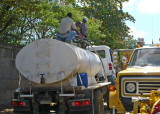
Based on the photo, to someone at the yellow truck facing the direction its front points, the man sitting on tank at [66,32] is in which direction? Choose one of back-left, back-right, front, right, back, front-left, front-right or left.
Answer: back-right

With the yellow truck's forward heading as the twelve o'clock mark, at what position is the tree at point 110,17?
The tree is roughly at 6 o'clock from the yellow truck.

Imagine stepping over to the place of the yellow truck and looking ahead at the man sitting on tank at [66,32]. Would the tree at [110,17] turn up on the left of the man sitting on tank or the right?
right

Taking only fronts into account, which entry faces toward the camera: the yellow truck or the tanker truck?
the yellow truck

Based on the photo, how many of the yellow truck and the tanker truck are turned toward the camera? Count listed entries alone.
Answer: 1

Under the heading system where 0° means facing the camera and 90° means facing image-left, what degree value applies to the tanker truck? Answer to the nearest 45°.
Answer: approximately 225°

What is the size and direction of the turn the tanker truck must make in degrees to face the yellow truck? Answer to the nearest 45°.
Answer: approximately 90° to its right

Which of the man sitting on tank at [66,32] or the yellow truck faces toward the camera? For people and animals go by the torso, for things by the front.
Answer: the yellow truck

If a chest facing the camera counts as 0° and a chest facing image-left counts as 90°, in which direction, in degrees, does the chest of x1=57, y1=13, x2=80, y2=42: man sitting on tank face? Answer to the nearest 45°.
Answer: approximately 225°

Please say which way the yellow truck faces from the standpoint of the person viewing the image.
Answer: facing the viewer
